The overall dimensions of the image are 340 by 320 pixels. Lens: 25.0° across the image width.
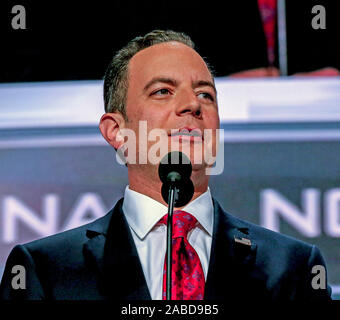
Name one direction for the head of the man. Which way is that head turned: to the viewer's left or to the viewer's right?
to the viewer's right

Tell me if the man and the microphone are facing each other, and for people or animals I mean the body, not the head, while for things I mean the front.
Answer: yes

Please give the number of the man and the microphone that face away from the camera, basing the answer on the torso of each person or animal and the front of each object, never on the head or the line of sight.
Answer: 1

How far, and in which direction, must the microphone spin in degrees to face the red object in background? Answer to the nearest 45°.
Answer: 0° — it already faces it

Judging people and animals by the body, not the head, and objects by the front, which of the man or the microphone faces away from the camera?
the microphone

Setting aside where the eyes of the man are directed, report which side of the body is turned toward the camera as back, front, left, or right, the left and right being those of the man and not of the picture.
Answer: front

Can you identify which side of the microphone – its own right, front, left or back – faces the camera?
back

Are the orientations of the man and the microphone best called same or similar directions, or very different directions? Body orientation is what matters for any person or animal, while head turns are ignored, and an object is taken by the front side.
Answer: very different directions

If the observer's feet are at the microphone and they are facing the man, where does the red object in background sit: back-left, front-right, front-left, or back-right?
front-right
